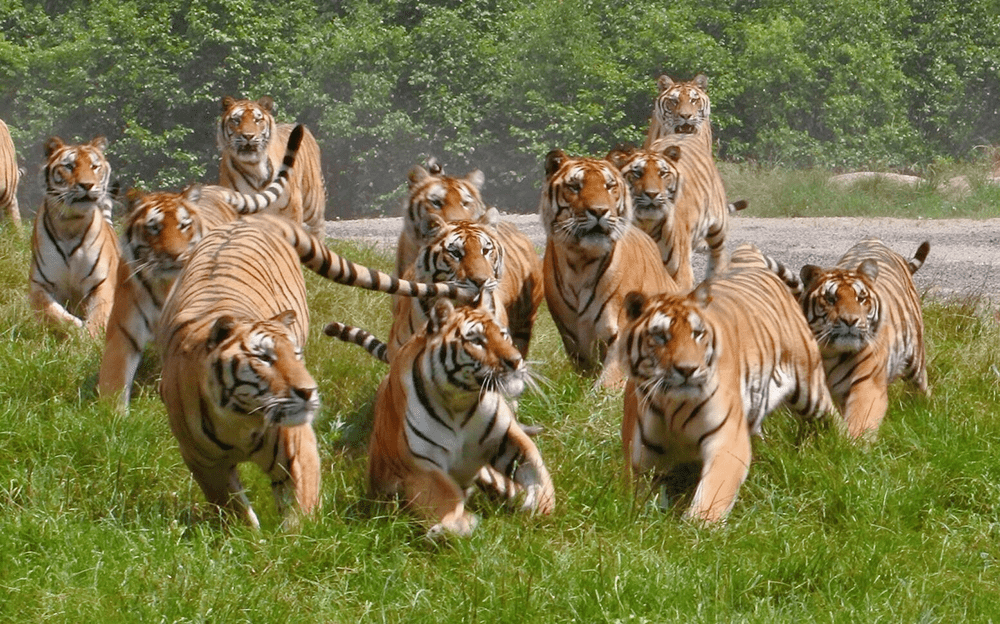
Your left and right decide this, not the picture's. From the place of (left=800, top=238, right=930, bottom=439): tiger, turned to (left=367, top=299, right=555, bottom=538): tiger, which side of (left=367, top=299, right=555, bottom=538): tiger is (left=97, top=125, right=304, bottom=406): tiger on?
right

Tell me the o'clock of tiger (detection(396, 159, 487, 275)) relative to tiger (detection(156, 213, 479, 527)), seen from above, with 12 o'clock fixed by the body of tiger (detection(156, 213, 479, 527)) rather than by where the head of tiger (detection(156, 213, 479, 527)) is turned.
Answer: tiger (detection(396, 159, 487, 275)) is roughly at 7 o'clock from tiger (detection(156, 213, 479, 527)).

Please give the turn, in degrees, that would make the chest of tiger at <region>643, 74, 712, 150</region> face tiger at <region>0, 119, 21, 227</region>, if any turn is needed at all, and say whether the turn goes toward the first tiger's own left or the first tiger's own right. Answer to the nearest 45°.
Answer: approximately 90° to the first tiger's own right

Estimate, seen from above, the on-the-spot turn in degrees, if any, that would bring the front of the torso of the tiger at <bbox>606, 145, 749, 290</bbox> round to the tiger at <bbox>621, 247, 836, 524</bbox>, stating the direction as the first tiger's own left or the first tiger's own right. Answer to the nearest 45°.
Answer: approximately 45° to the first tiger's own left

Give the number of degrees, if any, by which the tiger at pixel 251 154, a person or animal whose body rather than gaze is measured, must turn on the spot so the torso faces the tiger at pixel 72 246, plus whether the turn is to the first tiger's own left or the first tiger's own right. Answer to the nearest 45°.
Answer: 0° — it already faces it

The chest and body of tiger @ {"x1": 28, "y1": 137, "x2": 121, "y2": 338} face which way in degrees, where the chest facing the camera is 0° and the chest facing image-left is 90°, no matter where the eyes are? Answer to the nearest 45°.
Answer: approximately 0°

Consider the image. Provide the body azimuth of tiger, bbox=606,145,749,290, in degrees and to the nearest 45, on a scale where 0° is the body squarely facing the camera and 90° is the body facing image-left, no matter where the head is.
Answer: approximately 45°

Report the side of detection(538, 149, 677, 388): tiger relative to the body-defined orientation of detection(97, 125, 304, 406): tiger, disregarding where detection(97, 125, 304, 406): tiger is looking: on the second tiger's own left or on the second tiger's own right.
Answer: on the second tiger's own left

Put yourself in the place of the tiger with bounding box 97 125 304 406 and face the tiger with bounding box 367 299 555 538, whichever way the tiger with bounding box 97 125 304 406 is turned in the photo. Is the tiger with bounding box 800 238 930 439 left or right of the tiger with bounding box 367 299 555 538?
left
